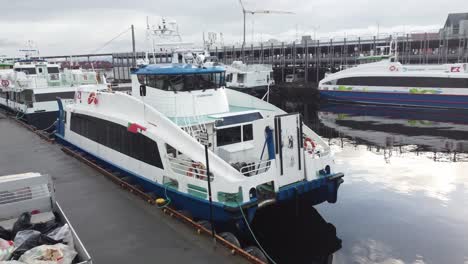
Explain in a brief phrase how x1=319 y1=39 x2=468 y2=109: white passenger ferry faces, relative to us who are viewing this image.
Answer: facing to the left of the viewer

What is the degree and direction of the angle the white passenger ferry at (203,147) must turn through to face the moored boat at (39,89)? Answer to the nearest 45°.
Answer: approximately 180°

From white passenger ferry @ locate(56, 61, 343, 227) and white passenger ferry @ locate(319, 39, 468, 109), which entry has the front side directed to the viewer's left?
white passenger ferry @ locate(319, 39, 468, 109)

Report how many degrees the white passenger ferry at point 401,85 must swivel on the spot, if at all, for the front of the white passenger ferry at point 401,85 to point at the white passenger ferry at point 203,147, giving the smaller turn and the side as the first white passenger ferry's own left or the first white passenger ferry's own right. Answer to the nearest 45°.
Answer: approximately 90° to the first white passenger ferry's own left

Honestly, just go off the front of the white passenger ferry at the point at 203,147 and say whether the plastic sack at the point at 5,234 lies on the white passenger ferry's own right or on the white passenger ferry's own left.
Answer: on the white passenger ferry's own right

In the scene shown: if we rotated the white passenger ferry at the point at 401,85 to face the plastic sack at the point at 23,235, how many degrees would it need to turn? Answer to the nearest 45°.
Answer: approximately 90° to its left

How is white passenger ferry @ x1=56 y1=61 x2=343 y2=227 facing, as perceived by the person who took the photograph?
facing the viewer and to the right of the viewer

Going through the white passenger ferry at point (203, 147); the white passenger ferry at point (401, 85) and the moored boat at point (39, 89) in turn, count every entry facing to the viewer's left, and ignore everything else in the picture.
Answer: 1

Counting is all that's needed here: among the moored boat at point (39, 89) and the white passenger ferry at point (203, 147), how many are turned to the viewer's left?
0

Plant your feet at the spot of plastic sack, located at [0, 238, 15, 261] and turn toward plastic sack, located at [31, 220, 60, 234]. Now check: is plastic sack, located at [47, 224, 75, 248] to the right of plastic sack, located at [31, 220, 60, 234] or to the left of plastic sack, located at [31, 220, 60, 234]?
right

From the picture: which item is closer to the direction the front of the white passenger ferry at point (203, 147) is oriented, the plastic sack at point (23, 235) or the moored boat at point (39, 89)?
the plastic sack
